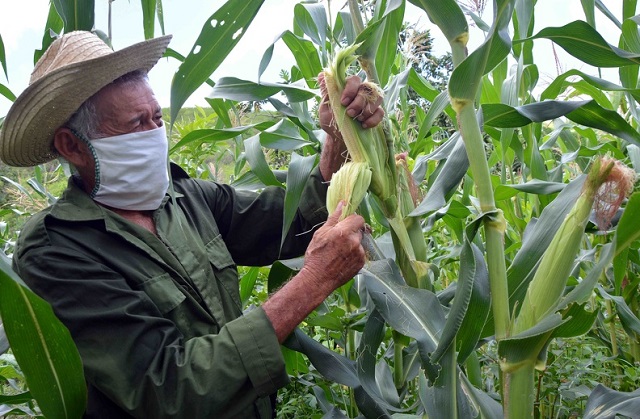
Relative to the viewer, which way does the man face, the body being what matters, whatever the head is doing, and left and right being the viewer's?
facing the viewer and to the right of the viewer

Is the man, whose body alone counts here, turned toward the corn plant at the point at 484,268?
yes
